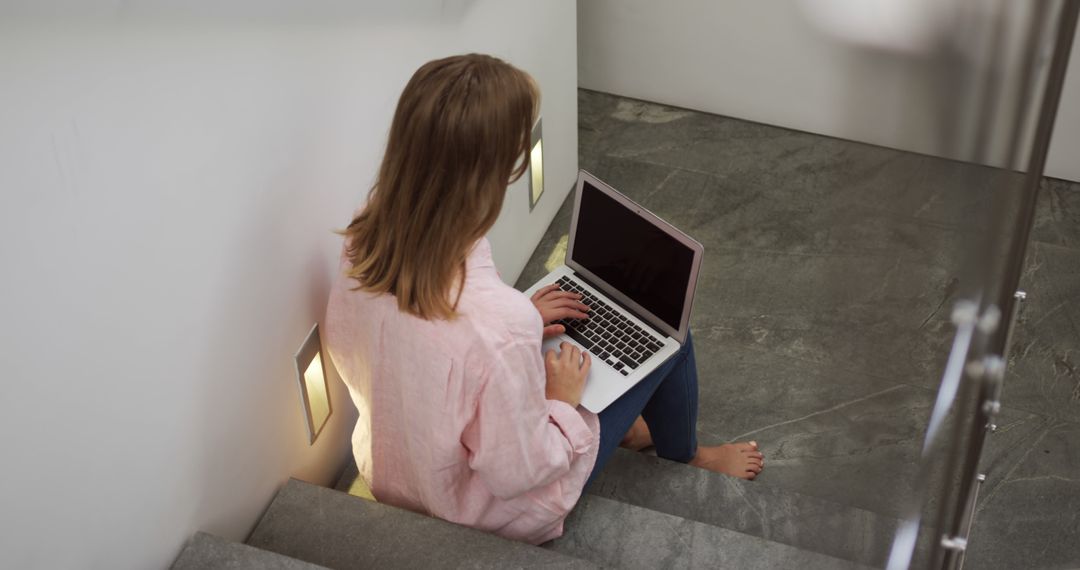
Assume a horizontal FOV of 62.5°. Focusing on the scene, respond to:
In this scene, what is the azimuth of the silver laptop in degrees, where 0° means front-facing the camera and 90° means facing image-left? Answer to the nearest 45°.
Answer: approximately 45°

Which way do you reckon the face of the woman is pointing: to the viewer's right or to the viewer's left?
to the viewer's right

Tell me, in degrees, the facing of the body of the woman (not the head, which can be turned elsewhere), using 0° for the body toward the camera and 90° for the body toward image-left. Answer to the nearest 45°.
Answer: approximately 225°
